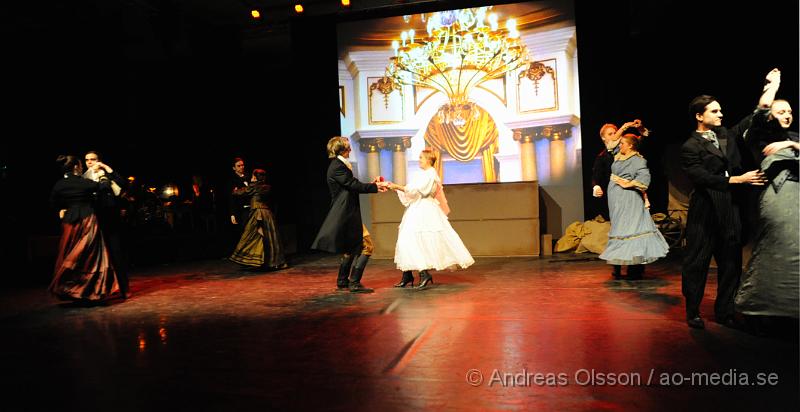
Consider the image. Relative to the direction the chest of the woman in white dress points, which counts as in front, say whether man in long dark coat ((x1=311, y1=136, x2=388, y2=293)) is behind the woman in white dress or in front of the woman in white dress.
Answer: in front

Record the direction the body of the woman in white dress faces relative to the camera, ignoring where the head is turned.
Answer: to the viewer's left

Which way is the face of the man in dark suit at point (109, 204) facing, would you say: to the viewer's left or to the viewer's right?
to the viewer's left

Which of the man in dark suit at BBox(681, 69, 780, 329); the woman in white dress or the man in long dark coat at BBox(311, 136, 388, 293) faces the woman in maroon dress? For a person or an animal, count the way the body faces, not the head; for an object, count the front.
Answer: the woman in white dress

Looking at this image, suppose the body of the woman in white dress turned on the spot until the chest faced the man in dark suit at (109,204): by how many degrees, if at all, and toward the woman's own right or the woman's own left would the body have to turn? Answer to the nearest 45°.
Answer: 0° — they already face them

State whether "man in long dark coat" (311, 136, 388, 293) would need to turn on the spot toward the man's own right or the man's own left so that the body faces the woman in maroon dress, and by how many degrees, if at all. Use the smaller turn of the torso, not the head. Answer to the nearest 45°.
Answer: approximately 180°

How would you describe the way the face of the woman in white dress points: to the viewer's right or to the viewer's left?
to the viewer's left

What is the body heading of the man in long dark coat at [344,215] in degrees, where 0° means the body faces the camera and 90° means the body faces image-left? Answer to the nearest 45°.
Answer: approximately 270°

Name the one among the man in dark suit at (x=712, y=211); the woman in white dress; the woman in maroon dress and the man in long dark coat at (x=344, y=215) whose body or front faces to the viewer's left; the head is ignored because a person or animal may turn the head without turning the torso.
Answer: the woman in white dress

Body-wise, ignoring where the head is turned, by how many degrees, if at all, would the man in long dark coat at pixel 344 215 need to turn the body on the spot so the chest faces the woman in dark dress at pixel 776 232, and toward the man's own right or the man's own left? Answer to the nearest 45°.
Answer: approximately 45° to the man's own right

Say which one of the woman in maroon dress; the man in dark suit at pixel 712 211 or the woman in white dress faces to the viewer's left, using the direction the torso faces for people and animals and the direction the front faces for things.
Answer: the woman in white dress
